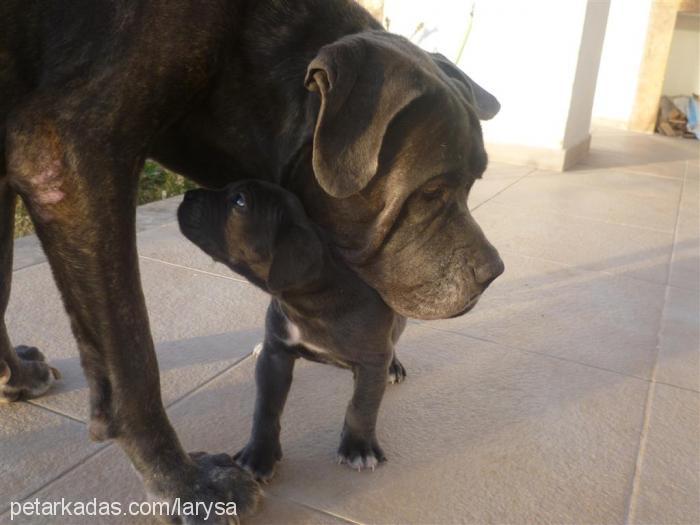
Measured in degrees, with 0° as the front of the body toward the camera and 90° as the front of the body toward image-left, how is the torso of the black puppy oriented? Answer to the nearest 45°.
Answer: approximately 45°

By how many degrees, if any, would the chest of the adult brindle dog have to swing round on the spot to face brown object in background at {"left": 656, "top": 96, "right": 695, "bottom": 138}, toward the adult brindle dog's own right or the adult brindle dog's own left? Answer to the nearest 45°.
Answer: approximately 45° to the adult brindle dog's own left

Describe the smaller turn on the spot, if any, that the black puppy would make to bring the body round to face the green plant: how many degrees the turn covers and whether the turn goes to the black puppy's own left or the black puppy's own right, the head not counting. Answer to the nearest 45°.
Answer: approximately 135° to the black puppy's own right

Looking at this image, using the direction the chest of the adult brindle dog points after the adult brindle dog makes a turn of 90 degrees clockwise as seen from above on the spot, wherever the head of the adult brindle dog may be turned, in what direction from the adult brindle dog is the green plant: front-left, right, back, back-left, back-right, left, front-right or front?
back

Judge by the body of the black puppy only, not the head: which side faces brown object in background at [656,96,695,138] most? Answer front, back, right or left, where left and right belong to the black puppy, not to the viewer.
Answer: back

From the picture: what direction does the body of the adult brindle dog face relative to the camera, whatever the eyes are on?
to the viewer's right

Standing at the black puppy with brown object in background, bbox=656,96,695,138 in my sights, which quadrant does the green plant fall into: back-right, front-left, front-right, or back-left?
front-left
